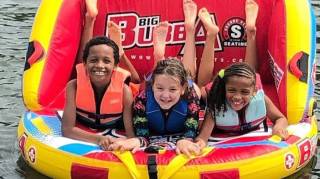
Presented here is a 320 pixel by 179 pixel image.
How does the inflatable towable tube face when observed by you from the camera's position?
facing the viewer
